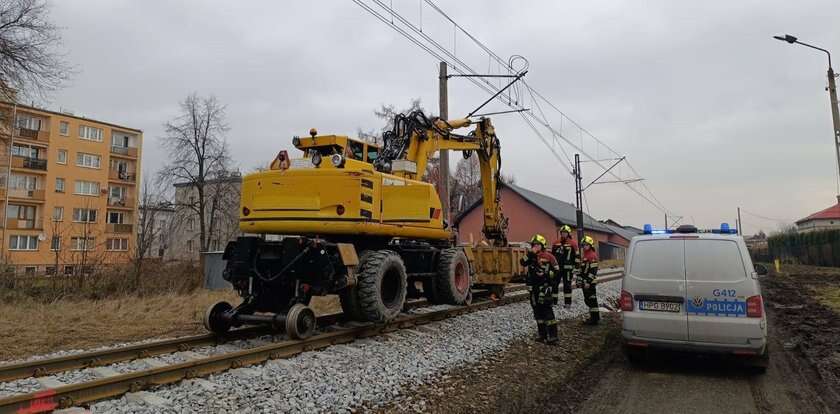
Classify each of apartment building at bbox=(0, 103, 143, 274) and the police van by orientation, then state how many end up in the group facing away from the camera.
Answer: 1

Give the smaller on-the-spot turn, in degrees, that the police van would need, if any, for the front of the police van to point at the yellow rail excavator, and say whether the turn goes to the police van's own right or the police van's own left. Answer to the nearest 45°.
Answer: approximately 90° to the police van's own left

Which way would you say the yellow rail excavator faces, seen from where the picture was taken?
facing away from the viewer and to the right of the viewer

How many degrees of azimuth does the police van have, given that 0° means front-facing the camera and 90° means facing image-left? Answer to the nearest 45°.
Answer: approximately 180°
